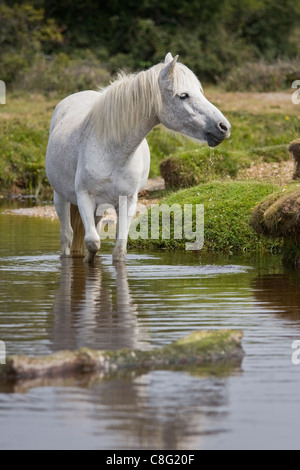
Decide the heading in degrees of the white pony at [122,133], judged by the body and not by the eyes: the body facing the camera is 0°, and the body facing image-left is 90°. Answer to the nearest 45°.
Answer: approximately 315°

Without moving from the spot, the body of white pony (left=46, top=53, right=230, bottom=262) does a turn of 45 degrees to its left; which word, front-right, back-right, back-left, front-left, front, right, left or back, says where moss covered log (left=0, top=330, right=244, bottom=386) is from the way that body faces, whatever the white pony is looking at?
right

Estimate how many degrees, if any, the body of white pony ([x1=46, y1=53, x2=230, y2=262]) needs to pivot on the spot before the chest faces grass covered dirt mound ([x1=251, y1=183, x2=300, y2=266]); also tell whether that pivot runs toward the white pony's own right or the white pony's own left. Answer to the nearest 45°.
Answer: approximately 45° to the white pony's own left
